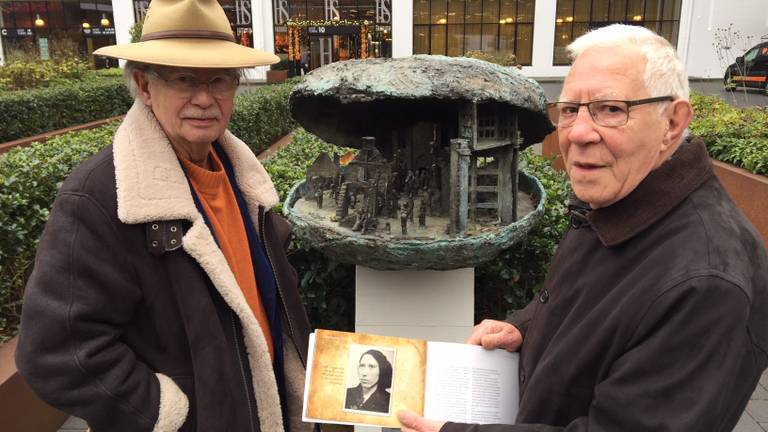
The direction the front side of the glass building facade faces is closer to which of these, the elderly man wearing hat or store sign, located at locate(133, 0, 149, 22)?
the elderly man wearing hat

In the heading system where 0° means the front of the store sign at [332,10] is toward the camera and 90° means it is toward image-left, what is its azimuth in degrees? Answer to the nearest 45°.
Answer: approximately 0°

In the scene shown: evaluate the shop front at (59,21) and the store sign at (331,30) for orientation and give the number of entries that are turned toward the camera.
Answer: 2

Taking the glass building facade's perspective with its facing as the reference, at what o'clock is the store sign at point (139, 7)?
The store sign is roughly at 3 o'clock from the glass building facade.

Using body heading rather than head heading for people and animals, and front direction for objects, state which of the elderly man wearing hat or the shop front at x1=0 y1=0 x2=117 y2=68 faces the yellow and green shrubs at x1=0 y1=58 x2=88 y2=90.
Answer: the shop front
